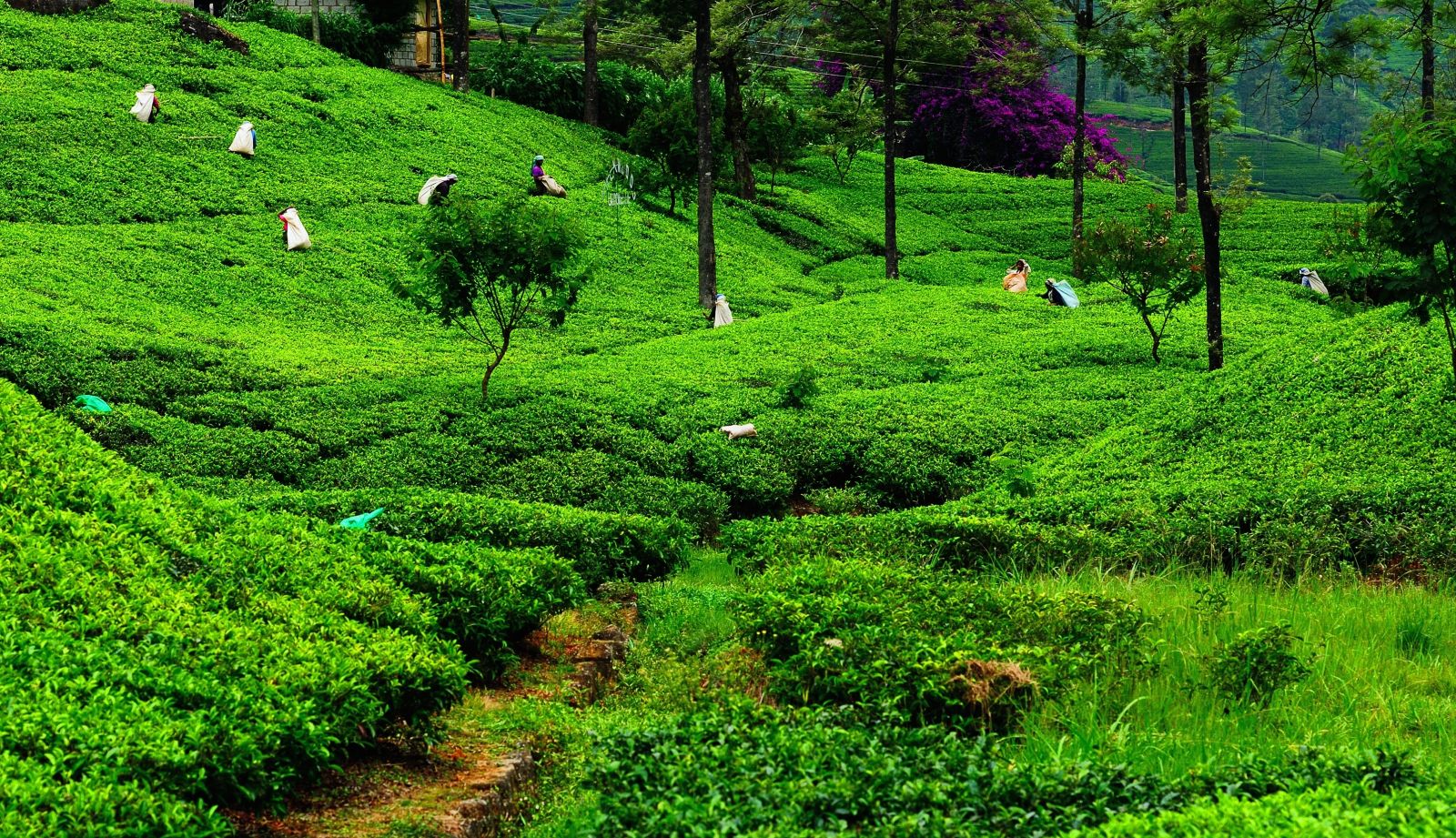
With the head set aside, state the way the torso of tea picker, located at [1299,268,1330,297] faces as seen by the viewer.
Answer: to the viewer's left

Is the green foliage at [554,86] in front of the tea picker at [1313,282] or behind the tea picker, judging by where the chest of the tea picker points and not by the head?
in front

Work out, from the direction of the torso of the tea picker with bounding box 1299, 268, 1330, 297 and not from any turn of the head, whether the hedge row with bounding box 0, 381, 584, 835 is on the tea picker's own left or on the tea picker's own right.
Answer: on the tea picker's own left

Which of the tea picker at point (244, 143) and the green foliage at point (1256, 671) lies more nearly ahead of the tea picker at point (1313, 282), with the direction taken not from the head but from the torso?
the tea picker

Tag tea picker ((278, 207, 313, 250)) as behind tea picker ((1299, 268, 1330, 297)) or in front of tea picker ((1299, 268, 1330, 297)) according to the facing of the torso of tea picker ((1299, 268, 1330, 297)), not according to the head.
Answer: in front

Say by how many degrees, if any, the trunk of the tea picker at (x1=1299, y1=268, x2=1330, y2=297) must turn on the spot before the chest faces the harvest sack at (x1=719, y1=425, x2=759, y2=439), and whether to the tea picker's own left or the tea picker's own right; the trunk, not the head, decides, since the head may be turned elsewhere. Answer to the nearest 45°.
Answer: approximately 90° to the tea picker's own left

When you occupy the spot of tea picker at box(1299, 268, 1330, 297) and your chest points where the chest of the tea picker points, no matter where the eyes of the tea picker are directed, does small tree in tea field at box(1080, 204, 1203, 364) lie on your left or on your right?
on your left

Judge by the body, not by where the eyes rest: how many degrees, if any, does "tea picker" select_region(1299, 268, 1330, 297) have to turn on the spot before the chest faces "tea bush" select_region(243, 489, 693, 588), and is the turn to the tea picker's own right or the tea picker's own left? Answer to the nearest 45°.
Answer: approximately 90° to the tea picker's own left

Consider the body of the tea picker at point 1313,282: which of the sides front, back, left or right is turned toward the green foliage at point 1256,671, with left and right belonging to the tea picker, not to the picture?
left

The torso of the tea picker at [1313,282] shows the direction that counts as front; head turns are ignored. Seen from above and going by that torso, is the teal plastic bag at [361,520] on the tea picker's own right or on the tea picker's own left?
on the tea picker's own left

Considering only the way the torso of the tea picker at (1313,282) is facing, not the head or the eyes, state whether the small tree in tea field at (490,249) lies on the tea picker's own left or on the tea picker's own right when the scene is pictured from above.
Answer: on the tea picker's own left

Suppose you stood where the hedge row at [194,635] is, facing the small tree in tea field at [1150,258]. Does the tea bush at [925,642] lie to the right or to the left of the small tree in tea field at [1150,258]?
right

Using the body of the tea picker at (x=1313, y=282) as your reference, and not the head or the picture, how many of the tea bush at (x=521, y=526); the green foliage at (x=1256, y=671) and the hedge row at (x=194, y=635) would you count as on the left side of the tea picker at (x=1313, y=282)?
3
